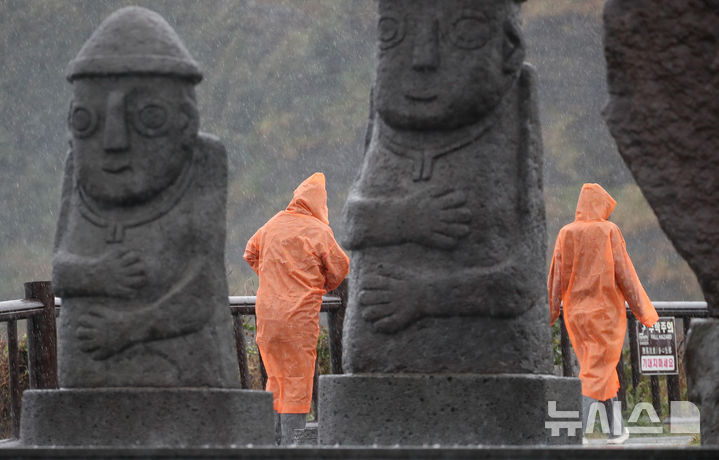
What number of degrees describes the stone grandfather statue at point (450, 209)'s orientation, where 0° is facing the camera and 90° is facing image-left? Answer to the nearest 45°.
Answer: approximately 45°

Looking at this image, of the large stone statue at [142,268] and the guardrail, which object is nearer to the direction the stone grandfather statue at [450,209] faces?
the large stone statue

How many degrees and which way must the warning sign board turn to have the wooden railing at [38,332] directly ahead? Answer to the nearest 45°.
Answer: approximately 45° to its right

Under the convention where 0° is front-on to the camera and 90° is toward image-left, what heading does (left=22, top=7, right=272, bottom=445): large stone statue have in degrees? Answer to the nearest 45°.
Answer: approximately 45°

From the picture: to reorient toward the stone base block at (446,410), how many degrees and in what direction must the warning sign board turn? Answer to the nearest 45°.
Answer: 0° — it already faces it

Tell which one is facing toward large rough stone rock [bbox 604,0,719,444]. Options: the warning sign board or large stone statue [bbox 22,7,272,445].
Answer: the warning sign board

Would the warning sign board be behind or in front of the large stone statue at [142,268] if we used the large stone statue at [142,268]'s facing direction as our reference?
behind

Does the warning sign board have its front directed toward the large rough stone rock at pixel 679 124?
yes

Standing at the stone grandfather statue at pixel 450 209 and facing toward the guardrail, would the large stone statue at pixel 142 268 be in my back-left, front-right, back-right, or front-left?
back-left

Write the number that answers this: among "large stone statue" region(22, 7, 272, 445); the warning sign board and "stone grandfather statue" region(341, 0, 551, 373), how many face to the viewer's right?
0

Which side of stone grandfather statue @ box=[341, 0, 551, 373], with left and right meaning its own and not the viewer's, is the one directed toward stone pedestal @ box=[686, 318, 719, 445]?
left

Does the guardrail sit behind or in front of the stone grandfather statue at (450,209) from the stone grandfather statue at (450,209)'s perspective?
behind

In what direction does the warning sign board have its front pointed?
toward the camera
